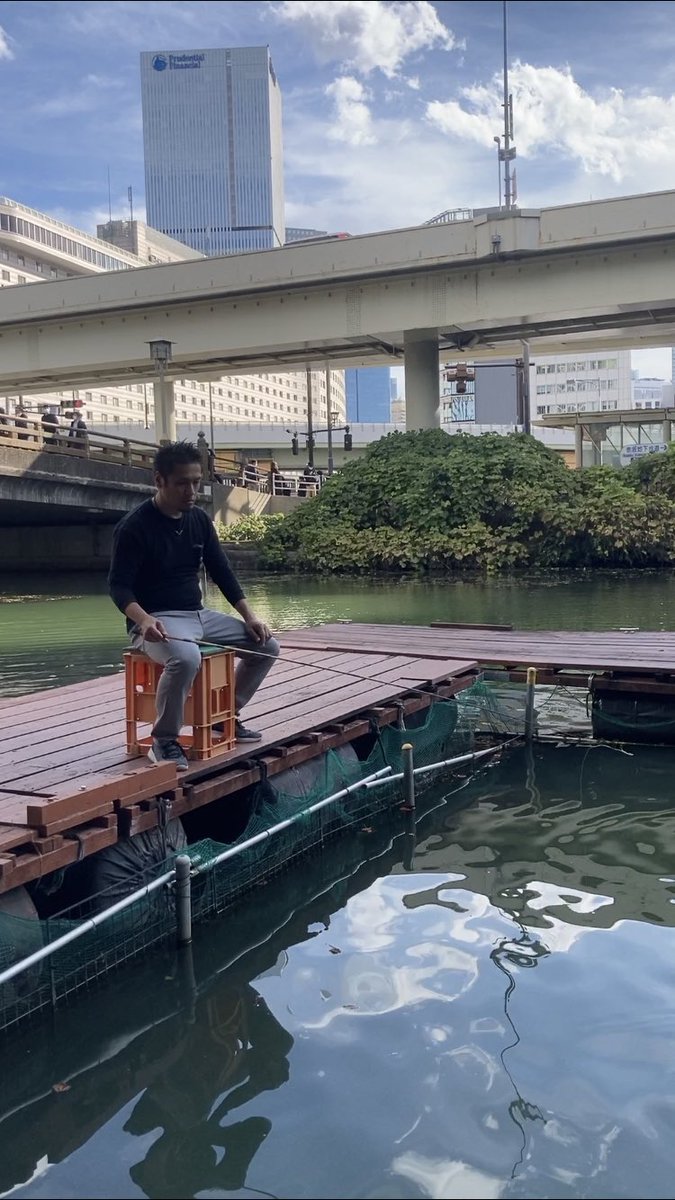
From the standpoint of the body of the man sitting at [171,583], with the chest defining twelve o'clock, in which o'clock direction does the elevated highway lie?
The elevated highway is roughly at 8 o'clock from the man sitting.

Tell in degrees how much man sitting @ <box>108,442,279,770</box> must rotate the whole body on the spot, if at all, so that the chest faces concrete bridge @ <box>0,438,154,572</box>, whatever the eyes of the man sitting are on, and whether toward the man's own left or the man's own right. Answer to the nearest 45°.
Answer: approximately 135° to the man's own left

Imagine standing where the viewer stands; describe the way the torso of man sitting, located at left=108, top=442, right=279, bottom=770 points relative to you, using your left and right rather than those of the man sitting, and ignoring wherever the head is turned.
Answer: facing the viewer and to the right of the viewer

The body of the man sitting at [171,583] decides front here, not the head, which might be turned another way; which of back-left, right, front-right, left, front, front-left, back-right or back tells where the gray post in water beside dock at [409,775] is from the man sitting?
left

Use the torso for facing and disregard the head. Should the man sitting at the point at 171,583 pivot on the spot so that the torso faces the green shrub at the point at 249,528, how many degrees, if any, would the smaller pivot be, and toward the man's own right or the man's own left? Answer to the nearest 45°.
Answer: approximately 135° to the man's own left
